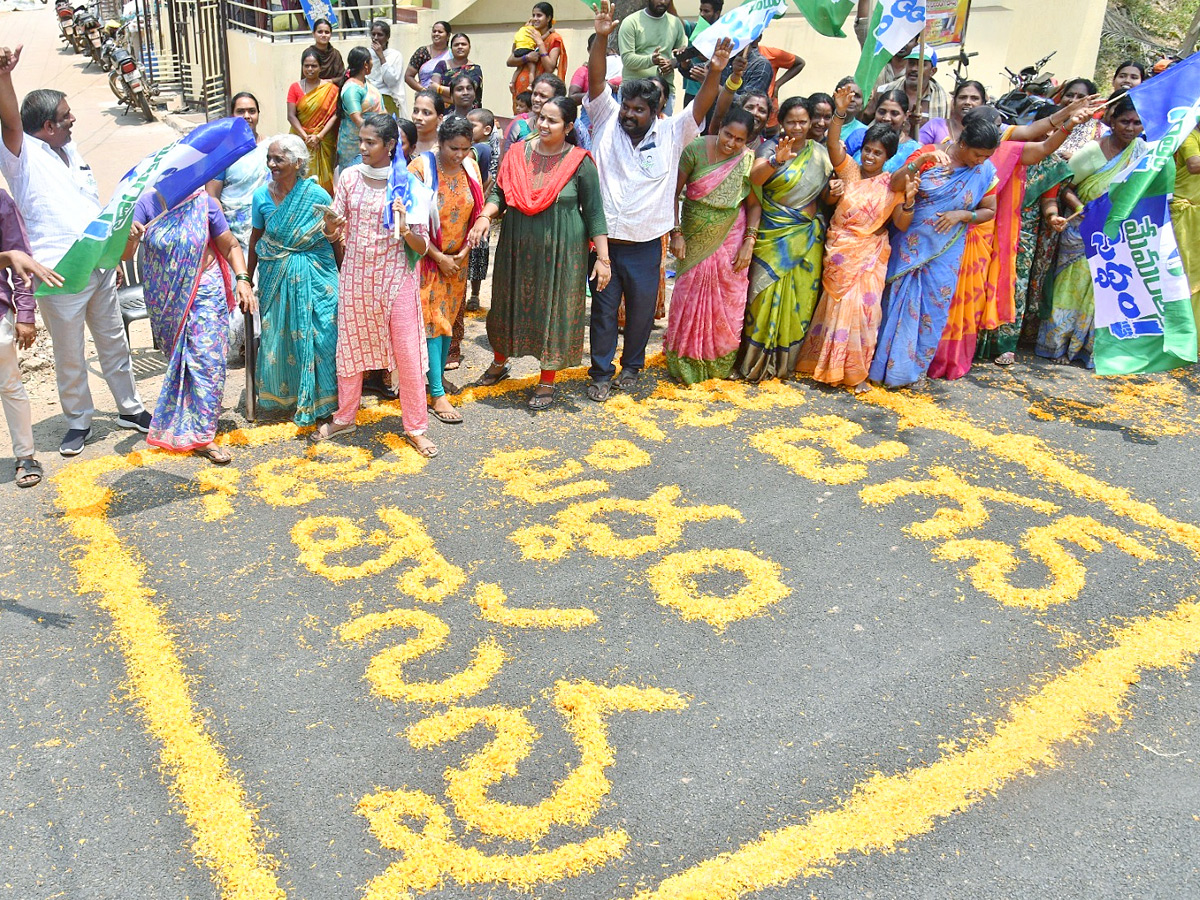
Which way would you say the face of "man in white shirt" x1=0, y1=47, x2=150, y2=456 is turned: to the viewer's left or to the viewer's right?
to the viewer's right

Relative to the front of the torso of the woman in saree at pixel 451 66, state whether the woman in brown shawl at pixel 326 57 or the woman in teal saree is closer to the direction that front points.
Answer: the woman in teal saree

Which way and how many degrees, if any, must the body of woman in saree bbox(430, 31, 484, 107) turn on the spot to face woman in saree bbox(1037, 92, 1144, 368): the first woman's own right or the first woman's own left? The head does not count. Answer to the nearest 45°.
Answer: approximately 45° to the first woman's own left

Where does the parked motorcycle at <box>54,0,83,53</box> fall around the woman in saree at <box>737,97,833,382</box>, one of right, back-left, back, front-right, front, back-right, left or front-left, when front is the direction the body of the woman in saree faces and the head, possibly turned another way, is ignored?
back-right

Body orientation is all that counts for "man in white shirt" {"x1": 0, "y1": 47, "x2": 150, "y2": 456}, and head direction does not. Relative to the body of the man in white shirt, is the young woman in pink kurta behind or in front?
in front

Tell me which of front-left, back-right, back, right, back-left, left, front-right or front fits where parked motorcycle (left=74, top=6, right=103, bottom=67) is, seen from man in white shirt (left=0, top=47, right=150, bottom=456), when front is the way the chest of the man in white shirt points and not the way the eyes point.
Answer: back-left

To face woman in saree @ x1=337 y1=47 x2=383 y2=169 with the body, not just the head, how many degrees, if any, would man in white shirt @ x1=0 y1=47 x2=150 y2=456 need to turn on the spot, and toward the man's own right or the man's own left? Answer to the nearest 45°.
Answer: approximately 90° to the man's own left

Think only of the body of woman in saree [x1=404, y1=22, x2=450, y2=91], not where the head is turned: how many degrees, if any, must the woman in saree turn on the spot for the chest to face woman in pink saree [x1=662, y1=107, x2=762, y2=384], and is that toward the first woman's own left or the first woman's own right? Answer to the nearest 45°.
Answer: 0° — they already face them

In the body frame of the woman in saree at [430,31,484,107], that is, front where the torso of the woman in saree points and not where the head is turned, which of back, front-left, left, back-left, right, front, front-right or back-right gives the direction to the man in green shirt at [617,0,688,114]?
front-left

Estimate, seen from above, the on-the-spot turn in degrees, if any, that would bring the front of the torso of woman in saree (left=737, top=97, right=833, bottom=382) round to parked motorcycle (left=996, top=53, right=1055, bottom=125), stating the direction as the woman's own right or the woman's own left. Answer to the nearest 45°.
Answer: approximately 135° to the woman's own left
